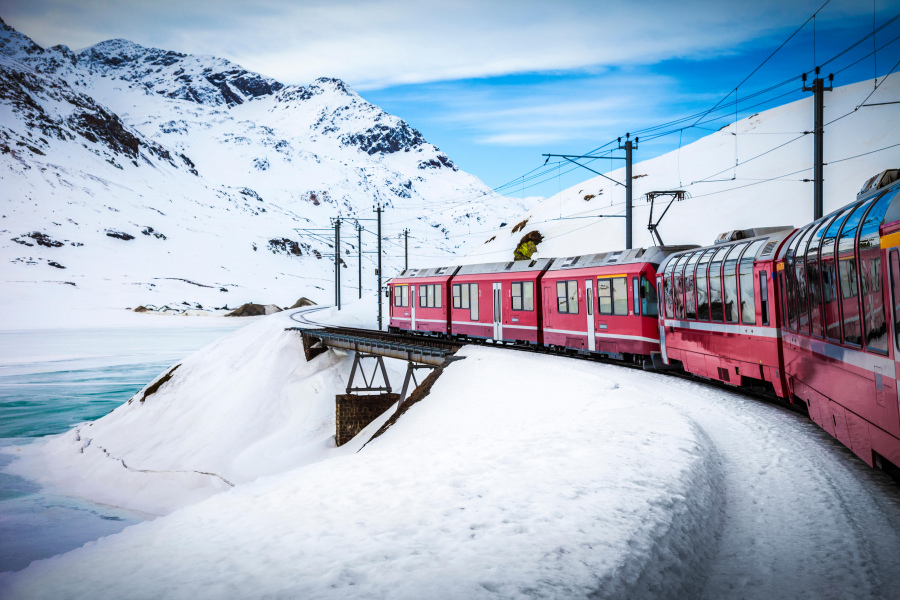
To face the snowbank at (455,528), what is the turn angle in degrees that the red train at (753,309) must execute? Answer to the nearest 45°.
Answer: approximately 90° to its left

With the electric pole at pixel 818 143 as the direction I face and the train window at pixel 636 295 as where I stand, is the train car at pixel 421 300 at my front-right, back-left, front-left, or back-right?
back-left

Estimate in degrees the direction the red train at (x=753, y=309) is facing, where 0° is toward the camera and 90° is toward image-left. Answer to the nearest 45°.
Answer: approximately 135°
